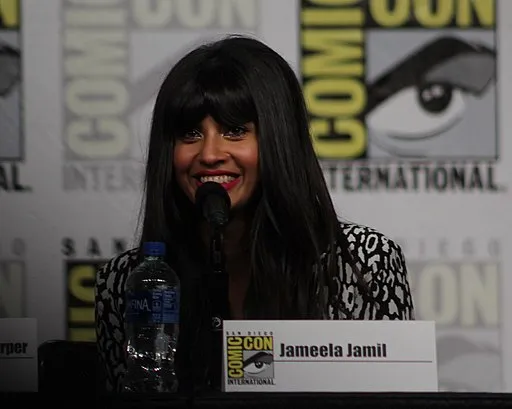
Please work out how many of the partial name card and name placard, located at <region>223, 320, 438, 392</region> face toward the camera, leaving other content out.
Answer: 2
